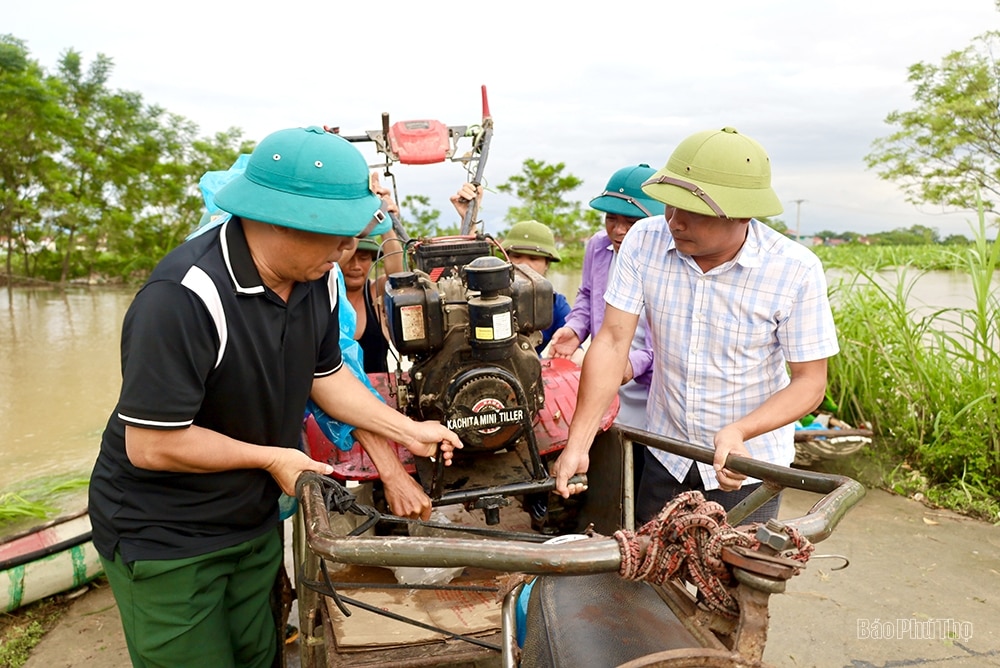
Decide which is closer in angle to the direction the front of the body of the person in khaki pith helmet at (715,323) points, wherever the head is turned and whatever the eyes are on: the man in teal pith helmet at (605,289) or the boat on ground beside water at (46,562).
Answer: the boat on ground beside water

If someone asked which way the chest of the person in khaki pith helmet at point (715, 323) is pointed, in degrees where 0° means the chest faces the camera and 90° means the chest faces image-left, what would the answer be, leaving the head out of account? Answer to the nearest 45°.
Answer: approximately 45°

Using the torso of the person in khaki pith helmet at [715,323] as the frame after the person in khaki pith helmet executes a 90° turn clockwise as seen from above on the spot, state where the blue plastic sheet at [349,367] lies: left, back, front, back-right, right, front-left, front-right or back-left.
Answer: front-left

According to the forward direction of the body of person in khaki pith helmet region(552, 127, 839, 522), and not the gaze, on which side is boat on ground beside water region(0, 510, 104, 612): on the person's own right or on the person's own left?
on the person's own right
